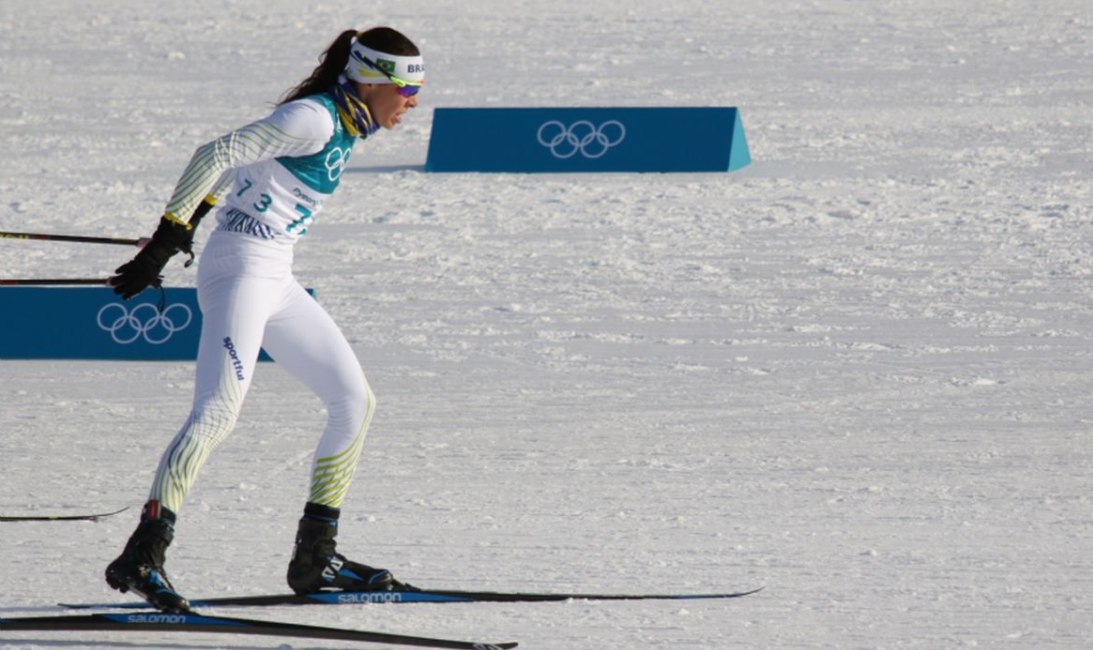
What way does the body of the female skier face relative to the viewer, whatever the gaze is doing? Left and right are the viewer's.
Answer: facing to the right of the viewer

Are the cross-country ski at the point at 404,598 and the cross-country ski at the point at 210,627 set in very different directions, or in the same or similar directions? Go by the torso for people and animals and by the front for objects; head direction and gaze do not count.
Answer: same or similar directions

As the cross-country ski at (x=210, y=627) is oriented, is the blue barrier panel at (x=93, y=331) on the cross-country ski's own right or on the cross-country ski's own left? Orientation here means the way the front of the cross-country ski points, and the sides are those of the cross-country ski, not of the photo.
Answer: on the cross-country ski's own left

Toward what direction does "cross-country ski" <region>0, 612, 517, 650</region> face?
to the viewer's right

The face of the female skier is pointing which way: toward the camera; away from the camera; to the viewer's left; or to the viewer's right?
to the viewer's right

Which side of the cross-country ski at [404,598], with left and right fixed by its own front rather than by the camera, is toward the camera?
right
